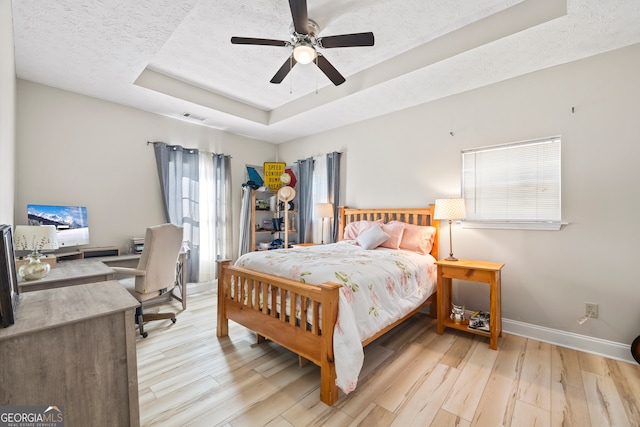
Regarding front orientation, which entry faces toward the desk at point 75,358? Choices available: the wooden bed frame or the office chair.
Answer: the wooden bed frame

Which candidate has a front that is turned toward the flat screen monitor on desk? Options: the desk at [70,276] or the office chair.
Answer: the office chair

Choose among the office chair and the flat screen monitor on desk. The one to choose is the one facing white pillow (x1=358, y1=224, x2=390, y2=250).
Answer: the flat screen monitor on desk

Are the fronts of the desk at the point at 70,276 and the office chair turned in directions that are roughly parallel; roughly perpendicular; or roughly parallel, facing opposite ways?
roughly parallel, facing opposite ways

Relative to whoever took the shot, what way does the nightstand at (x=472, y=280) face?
facing the viewer and to the left of the viewer

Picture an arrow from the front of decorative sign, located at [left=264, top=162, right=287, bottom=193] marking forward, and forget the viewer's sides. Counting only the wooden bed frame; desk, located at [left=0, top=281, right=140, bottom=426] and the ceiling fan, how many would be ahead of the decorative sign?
3

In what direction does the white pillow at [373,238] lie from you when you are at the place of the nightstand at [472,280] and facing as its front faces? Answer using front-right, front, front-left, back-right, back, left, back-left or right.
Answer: front-right

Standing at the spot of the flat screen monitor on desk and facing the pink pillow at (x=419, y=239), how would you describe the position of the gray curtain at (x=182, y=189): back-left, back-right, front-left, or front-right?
front-left

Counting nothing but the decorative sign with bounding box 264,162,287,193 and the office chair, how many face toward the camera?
1

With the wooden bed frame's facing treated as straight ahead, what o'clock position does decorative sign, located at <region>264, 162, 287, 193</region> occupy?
The decorative sign is roughly at 4 o'clock from the wooden bed frame.

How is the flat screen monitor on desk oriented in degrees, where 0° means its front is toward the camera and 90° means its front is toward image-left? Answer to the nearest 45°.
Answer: approximately 315°

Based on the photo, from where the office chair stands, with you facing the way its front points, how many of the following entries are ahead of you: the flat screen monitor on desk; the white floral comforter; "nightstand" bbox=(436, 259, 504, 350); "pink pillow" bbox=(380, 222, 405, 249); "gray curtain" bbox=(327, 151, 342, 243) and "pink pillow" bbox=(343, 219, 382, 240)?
1

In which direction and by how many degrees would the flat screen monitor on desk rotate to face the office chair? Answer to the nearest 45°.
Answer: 0° — it already faces it

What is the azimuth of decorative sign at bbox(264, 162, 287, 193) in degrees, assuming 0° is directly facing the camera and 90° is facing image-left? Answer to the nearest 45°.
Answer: approximately 0°

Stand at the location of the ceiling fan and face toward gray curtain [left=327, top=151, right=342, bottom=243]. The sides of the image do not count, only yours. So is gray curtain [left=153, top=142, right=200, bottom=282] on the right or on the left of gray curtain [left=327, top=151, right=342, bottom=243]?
left

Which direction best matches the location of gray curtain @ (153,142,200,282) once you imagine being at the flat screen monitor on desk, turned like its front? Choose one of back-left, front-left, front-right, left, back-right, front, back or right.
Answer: front-left

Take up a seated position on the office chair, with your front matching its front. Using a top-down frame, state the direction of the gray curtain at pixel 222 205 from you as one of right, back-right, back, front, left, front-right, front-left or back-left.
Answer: right

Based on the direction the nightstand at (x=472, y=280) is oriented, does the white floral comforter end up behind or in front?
in front

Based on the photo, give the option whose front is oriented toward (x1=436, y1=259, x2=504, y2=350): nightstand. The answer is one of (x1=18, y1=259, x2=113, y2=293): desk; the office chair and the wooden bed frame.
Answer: the desk
